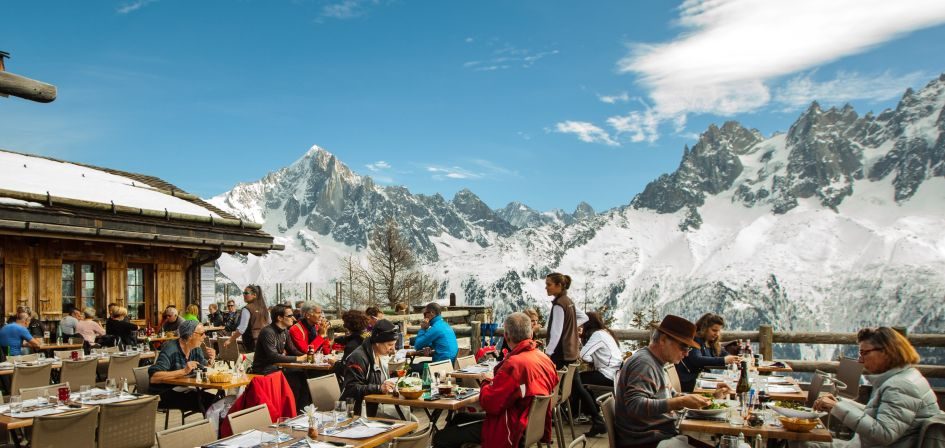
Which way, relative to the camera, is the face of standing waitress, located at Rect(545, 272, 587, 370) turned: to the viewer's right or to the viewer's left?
to the viewer's left

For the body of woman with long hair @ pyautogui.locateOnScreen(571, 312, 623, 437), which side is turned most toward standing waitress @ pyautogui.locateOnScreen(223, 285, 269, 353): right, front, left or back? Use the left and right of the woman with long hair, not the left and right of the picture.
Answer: front

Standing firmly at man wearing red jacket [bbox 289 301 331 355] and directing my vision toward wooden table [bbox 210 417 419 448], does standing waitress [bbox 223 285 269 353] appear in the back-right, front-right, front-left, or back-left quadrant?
back-right

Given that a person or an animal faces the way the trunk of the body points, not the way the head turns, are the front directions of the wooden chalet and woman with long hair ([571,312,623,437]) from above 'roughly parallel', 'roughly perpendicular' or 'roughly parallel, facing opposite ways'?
roughly parallel, facing opposite ways

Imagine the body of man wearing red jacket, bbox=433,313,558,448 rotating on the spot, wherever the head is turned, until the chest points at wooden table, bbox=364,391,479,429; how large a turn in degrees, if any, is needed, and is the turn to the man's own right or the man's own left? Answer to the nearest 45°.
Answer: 0° — they already face it

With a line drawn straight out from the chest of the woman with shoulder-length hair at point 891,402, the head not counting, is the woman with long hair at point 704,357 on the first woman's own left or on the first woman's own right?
on the first woman's own right

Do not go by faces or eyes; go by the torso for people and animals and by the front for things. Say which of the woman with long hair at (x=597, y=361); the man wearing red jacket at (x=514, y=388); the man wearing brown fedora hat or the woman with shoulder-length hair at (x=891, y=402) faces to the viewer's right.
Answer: the man wearing brown fedora hat

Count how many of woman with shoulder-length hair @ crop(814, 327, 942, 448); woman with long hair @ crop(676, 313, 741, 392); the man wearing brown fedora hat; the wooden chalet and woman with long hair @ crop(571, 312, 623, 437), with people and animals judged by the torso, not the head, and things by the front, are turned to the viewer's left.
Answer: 2

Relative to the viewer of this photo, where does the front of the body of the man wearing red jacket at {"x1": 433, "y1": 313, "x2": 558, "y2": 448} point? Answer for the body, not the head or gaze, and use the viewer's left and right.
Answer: facing away from the viewer and to the left of the viewer

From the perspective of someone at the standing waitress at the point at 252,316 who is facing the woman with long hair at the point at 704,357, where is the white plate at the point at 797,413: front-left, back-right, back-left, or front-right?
front-right

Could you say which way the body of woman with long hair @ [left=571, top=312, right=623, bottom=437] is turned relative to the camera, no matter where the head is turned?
to the viewer's left

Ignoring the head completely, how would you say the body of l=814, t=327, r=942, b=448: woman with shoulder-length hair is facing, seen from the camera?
to the viewer's left

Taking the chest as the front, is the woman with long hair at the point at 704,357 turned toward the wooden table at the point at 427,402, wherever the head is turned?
no
